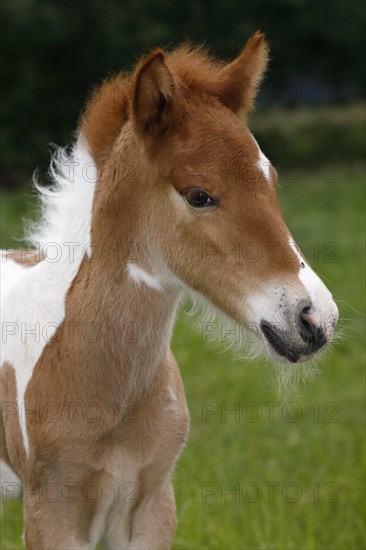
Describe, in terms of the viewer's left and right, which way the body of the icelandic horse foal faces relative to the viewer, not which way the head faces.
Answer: facing the viewer and to the right of the viewer
